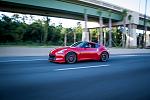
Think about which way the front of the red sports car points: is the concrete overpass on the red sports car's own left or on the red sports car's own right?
on the red sports car's own right

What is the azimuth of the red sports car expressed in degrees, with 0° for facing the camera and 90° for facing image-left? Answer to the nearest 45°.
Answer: approximately 45°
